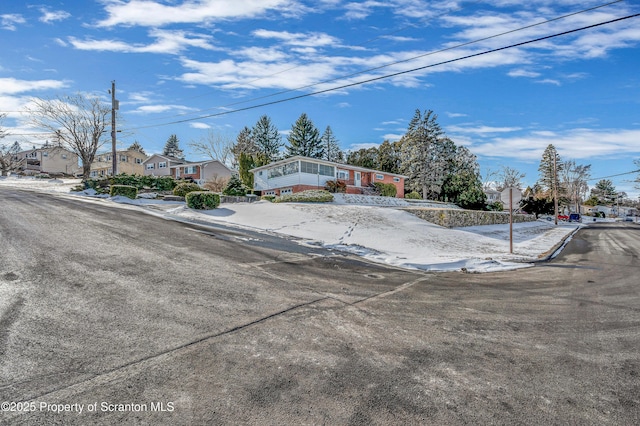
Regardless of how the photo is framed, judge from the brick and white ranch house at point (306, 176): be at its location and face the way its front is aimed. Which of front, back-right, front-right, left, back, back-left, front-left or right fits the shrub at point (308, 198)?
front-right

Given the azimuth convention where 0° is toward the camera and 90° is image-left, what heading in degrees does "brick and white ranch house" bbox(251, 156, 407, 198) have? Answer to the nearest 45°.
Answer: approximately 315°

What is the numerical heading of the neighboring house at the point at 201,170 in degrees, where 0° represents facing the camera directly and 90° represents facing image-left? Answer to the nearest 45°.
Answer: approximately 45°

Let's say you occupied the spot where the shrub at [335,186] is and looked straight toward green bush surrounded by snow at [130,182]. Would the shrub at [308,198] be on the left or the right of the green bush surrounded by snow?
left

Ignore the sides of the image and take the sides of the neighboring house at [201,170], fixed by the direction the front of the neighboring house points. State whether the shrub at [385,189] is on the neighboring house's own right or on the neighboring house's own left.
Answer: on the neighboring house's own left

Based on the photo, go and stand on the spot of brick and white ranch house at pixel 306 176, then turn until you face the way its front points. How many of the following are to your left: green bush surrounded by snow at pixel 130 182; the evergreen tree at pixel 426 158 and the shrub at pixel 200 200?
1

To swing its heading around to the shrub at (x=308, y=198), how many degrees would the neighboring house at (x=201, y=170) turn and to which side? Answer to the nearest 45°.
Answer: approximately 45° to its left
